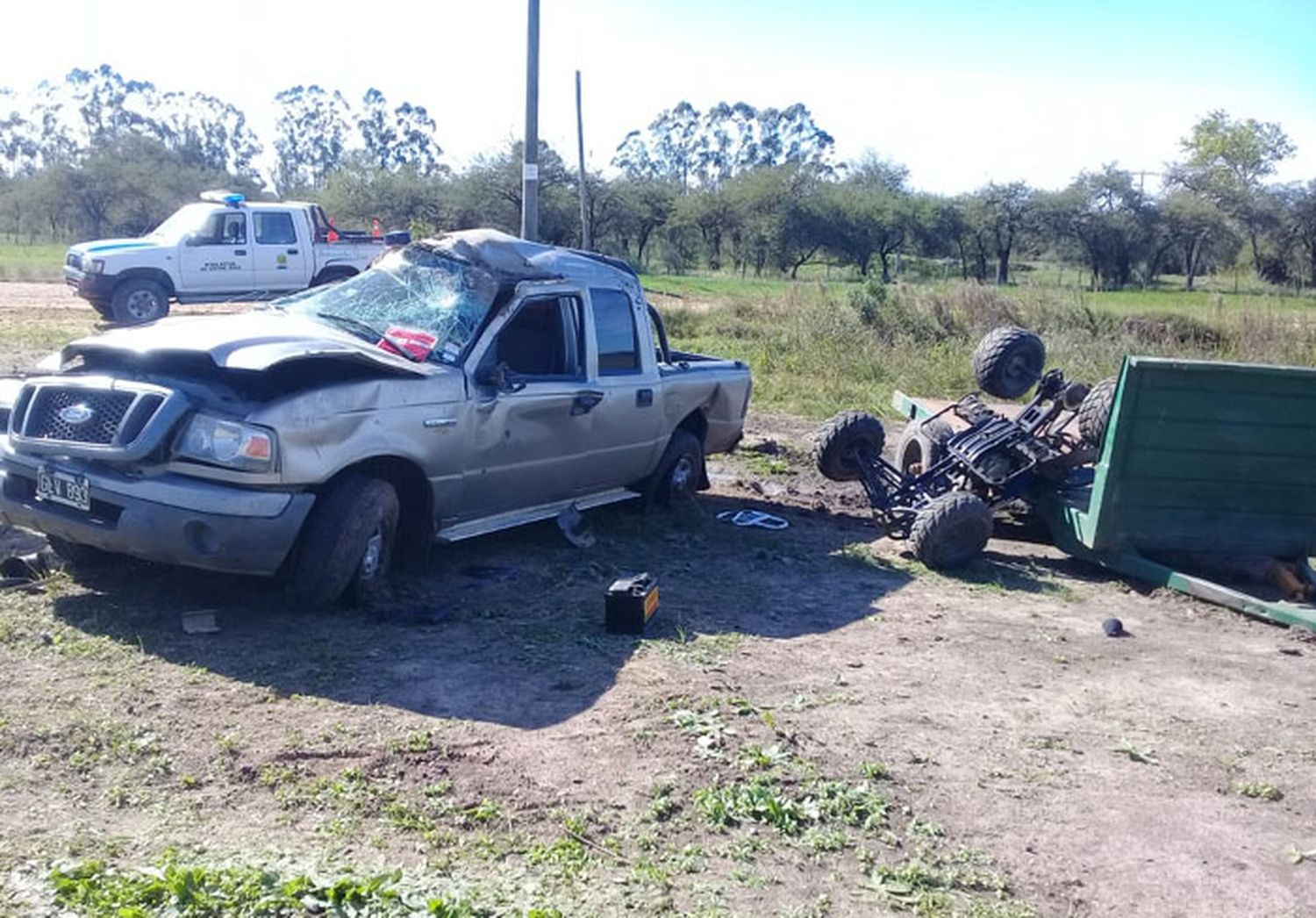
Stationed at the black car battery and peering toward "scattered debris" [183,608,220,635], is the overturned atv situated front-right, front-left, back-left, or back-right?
back-right

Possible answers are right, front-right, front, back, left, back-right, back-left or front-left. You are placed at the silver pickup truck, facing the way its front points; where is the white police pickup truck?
back-right

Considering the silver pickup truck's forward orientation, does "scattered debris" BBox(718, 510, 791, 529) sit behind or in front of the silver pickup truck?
behind

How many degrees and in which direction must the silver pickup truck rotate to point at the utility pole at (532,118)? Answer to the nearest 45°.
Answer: approximately 135° to its right

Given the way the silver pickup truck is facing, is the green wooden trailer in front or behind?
behind

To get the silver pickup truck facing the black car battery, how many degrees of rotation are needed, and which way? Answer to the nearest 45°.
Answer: approximately 135° to its left

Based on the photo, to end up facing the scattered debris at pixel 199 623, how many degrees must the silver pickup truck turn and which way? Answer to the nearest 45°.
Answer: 0° — it already faces it

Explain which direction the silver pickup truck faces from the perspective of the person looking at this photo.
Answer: facing the viewer and to the left of the viewer
